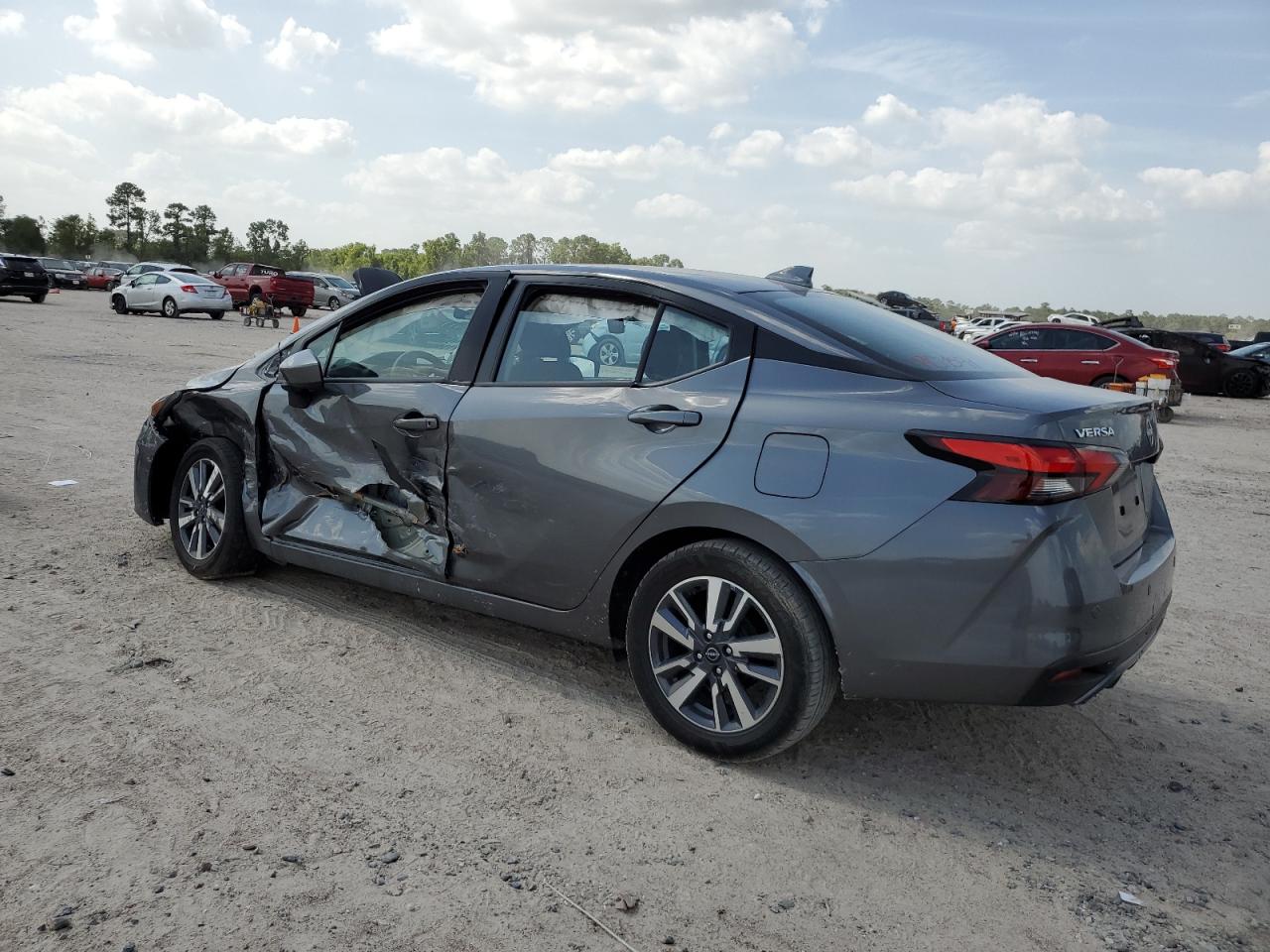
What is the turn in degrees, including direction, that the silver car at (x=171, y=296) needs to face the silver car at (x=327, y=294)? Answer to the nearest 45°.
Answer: approximately 90° to its right

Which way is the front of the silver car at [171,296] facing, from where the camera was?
facing away from the viewer and to the left of the viewer

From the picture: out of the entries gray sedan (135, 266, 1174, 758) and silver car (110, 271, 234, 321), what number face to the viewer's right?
0

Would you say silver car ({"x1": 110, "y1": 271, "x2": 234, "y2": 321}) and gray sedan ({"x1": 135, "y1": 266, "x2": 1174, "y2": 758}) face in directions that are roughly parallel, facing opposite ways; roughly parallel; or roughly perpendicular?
roughly parallel

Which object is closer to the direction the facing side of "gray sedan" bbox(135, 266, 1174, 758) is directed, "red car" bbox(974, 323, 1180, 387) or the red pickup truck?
the red pickup truck

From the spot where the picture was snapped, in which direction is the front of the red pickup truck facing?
facing away from the viewer and to the left of the viewer

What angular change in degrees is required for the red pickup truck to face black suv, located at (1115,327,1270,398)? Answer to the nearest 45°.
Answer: approximately 180°

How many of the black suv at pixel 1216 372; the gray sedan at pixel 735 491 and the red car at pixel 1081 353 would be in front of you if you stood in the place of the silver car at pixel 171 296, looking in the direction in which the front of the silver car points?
0

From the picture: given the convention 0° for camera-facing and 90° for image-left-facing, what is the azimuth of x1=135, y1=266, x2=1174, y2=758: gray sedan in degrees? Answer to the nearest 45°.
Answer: approximately 135°

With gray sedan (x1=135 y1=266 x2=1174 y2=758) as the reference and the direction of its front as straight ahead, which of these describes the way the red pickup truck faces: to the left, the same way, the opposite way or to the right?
the same way

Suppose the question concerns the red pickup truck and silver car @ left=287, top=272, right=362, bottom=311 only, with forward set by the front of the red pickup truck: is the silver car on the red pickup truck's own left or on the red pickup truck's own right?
on the red pickup truck's own right

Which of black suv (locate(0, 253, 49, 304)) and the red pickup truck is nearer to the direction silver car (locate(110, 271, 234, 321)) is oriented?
the black suv

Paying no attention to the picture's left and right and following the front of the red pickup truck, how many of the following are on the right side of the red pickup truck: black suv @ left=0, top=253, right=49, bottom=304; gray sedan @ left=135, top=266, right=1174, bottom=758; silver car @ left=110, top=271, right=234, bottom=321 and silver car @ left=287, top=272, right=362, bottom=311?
1

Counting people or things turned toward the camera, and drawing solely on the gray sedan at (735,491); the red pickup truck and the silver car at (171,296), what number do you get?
0
